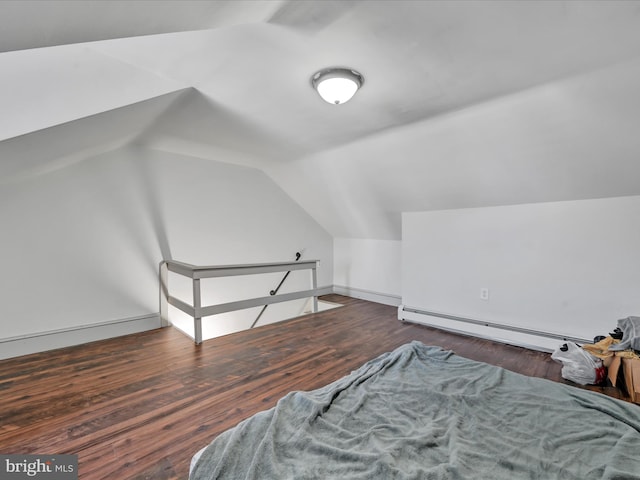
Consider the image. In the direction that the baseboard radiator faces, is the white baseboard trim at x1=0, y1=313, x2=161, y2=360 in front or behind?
in front

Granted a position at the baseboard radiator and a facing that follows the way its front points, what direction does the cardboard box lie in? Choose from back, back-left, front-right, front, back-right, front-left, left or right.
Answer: left

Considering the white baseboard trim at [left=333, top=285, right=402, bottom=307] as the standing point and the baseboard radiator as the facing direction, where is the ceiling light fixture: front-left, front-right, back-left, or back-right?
front-right

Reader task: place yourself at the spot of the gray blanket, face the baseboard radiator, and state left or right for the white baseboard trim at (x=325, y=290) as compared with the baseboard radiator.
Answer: left

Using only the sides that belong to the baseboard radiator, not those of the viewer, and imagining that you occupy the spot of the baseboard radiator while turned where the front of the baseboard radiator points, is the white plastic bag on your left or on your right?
on your left

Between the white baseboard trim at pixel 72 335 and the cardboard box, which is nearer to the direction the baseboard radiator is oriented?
the white baseboard trim

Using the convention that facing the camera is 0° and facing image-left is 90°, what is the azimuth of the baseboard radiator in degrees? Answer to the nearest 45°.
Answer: approximately 45°

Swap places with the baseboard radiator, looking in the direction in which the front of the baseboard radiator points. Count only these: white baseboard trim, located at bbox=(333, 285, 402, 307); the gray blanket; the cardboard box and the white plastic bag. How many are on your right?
1
